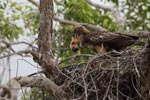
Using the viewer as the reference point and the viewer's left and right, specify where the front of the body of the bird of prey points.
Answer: facing to the left of the viewer
